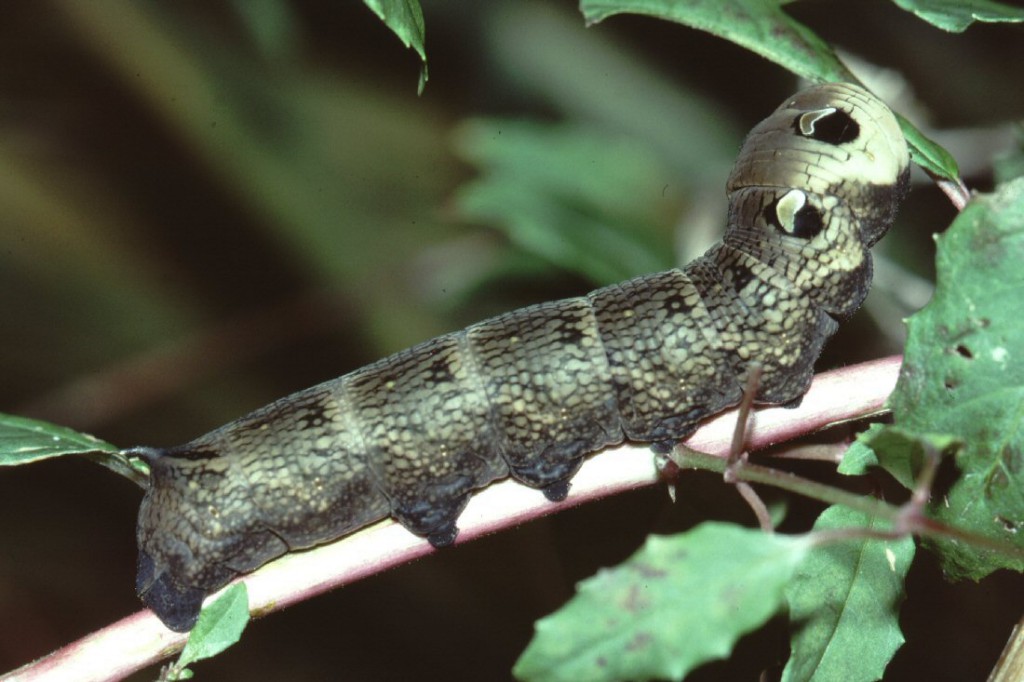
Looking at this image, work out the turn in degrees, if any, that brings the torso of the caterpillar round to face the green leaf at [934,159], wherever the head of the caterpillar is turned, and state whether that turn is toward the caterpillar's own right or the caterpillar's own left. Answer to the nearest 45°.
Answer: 0° — it already faces it

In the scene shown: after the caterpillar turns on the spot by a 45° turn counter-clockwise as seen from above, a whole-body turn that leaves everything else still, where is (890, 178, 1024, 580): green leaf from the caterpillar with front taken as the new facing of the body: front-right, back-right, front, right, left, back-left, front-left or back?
right

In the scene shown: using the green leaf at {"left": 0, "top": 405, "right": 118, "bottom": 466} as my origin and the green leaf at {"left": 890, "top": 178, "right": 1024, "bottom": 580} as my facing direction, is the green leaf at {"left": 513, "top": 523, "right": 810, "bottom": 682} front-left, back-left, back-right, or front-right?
front-right

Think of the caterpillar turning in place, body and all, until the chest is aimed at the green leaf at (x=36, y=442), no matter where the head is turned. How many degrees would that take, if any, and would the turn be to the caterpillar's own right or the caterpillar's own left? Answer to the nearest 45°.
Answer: approximately 180°

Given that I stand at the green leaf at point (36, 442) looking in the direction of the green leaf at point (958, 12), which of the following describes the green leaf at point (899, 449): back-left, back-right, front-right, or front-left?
front-right

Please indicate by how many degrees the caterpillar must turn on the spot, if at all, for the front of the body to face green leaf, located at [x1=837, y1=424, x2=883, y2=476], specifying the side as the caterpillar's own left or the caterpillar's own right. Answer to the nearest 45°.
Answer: approximately 45° to the caterpillar's own right

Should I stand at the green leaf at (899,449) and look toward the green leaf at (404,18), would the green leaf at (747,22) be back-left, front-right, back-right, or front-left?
front-right

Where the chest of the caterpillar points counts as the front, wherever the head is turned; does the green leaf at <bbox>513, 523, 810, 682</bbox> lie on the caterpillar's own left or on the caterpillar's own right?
on the caterpillar's own right

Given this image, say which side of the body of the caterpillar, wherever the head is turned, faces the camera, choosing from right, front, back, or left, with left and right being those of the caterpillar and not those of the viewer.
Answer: right

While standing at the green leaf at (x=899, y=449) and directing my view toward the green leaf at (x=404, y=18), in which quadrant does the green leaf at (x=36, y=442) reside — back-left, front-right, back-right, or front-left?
front-left
